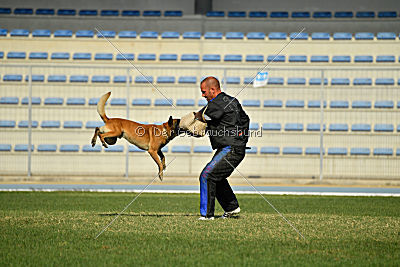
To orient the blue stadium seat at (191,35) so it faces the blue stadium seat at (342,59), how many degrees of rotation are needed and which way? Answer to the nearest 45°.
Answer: approximately 90° to its left

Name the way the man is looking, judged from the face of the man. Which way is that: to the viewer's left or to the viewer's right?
to the viewer's left

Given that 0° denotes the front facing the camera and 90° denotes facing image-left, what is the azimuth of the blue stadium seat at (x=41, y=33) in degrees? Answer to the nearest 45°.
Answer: approximately 0°

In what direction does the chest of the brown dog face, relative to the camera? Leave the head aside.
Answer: to the viewer's right

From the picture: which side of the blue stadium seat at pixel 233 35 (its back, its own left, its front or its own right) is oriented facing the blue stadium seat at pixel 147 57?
right

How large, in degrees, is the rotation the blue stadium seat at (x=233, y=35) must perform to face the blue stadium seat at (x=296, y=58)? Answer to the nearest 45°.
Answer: approximately 90° to its left

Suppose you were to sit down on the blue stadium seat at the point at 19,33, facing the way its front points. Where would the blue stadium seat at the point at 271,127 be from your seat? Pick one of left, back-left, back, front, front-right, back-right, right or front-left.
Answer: front-left

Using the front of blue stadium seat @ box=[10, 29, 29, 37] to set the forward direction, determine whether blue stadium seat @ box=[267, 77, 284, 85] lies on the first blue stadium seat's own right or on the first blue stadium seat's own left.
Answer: on the first blue stadium seat's own left

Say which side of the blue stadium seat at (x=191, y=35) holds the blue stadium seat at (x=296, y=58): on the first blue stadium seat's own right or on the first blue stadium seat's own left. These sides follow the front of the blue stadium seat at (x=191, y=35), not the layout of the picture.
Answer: on the first blue stadium seat's own left

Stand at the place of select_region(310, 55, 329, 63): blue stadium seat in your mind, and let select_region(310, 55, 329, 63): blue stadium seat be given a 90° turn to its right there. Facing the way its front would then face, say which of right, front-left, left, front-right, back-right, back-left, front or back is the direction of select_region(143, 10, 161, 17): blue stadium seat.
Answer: front
